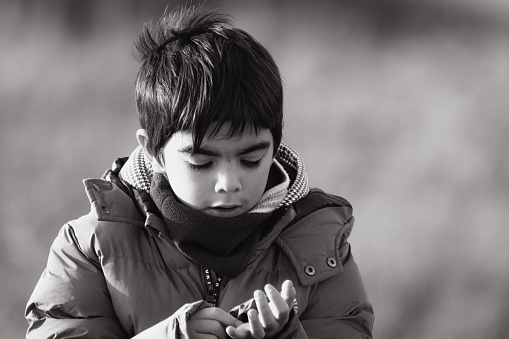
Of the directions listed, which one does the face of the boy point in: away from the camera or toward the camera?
toward the camera

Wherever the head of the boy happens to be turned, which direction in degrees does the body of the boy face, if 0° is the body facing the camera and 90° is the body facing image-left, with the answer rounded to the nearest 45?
approximately 0°
